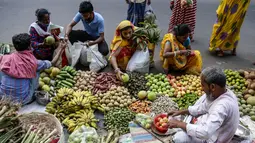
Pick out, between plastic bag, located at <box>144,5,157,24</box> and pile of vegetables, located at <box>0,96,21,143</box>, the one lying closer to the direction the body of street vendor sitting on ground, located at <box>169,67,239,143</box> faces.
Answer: the pile of vegetables

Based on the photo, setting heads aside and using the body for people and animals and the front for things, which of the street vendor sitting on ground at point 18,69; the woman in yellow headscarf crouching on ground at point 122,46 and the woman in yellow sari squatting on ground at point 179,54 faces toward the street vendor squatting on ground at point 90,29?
the street vendor sitting on ground at point 18,69

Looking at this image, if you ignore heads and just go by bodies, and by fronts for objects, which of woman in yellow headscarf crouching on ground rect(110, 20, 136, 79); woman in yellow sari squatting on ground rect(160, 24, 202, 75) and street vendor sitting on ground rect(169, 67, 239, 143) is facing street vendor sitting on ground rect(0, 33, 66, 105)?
street vendor sitting on ground rect(169, 67, 239, 143)

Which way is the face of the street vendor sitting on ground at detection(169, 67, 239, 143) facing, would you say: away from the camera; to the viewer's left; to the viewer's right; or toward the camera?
to the viewer's left

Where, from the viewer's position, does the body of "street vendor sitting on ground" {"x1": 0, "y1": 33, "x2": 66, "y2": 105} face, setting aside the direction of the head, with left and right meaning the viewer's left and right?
facing away from the viewer and to the right of the viewer

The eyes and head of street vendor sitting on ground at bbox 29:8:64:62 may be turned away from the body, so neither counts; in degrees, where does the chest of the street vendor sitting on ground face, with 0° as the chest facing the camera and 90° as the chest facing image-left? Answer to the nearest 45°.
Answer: approximately 315°

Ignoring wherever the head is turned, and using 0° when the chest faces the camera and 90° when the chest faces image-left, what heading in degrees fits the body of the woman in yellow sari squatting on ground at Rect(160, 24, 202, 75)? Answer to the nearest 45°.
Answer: approximately 315°

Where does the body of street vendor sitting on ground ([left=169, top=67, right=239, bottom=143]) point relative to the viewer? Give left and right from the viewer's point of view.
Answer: facing to the left of the viewer
